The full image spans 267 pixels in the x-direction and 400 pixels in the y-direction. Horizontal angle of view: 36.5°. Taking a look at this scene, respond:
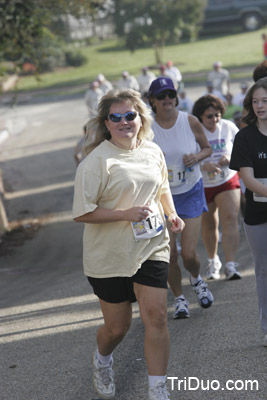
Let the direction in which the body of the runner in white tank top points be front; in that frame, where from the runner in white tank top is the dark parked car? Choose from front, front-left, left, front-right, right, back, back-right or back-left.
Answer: back

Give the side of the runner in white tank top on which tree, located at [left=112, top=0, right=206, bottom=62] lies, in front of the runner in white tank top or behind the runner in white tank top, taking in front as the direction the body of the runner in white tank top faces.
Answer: behind

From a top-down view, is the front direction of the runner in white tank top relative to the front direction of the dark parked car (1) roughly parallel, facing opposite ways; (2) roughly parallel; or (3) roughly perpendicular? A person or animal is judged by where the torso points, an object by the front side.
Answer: roughly perpendicular
